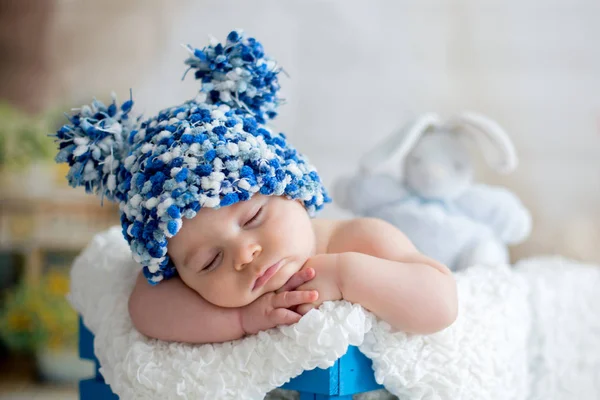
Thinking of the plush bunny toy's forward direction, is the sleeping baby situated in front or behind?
in front

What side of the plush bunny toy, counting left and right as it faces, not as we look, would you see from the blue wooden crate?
front

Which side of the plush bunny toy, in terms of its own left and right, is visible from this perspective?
front
